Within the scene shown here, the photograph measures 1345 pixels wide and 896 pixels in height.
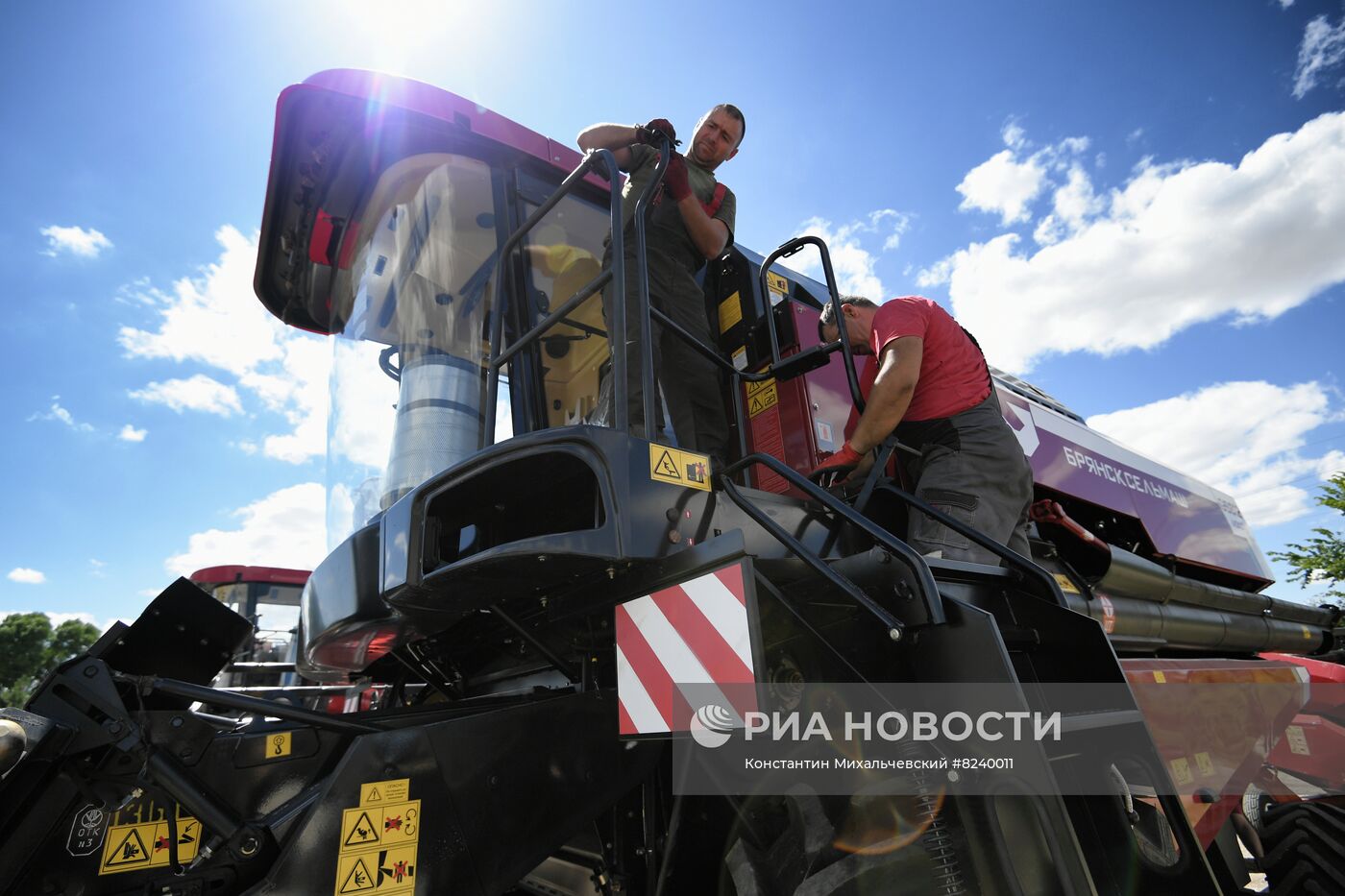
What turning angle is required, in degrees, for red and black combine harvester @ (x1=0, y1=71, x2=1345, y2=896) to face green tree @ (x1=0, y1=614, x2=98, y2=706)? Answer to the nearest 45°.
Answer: approximately 90° to its right

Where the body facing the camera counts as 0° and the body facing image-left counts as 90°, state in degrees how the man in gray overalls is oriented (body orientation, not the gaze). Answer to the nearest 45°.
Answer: approximately 45°

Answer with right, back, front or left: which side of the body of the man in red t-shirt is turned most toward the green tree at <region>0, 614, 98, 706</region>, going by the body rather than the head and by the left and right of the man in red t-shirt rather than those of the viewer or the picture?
front

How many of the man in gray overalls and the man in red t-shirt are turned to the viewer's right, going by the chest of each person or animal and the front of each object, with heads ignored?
0

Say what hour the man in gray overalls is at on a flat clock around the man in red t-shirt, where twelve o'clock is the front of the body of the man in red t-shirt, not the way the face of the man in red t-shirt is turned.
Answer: The man in gray overalls is roughly at 11 o'clock from the man in red t-shirt.

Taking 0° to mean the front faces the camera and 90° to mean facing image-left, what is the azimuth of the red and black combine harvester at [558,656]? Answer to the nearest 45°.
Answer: approximately 45°

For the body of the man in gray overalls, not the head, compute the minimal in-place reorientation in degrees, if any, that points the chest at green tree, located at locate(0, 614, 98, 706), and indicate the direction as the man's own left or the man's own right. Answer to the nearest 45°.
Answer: approximately 90° to the man's own right

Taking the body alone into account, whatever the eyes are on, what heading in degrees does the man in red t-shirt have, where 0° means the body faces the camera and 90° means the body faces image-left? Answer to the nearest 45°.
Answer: approximately 90°
